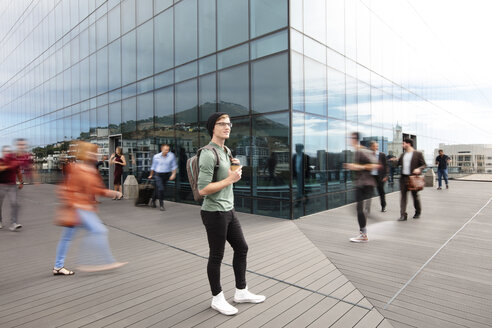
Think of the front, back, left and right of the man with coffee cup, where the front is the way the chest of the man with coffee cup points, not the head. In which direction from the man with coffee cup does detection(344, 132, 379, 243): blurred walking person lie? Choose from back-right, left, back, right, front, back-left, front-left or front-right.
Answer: left

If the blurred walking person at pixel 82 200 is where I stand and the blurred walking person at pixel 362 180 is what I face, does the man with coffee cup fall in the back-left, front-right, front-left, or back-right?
front-right

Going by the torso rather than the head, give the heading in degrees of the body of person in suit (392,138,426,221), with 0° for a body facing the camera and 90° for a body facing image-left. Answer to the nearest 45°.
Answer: approximately 45°

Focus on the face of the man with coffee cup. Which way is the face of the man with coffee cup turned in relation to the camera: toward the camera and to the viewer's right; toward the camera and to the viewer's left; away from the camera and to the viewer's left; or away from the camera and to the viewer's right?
toward the camera and to the viewer's right

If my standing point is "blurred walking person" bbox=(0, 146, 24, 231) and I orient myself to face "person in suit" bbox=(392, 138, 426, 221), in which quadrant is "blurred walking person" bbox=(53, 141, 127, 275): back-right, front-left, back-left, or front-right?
front-right

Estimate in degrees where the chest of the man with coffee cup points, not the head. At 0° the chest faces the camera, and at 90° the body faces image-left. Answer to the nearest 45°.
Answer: approximately 315°

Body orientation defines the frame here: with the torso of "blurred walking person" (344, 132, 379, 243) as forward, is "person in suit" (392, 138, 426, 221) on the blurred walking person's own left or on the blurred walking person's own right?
on the blurred walking person's own right

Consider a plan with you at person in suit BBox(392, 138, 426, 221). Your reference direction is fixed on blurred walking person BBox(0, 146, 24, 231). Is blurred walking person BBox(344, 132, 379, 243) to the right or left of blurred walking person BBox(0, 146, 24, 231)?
left

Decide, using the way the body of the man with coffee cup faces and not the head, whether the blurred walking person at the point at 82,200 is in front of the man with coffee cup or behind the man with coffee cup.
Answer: behind

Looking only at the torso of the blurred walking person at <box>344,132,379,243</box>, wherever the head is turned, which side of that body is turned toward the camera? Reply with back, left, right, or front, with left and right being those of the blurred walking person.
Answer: left
